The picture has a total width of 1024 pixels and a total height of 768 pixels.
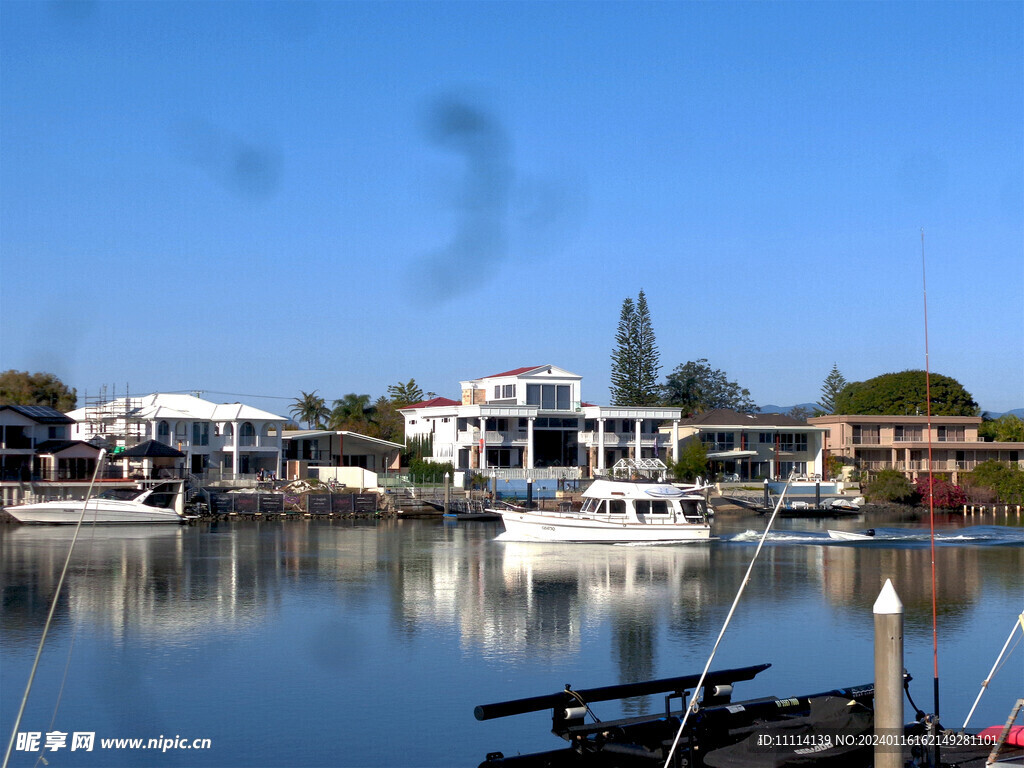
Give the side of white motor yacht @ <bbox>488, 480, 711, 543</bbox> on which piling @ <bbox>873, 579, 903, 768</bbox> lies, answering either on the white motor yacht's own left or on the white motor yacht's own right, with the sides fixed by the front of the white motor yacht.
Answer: on the white motor yacht's own left

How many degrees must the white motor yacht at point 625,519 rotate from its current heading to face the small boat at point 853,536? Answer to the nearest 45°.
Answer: approximately 180°

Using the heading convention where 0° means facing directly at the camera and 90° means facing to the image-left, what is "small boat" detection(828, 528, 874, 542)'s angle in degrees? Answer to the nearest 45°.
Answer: approximately 90°

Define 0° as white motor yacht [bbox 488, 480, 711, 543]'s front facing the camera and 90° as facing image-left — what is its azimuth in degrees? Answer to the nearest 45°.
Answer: approximately 90°

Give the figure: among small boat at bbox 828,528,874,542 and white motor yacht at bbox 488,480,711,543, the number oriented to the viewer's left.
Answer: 2
